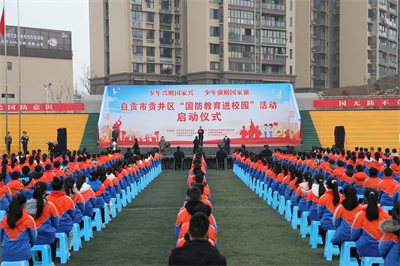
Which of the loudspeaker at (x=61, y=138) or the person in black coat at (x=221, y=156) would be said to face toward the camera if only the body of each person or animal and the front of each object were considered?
the loudspeaker

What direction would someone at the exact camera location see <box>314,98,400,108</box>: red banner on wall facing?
facing the viewer

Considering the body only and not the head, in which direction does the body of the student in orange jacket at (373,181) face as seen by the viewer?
away from the camera

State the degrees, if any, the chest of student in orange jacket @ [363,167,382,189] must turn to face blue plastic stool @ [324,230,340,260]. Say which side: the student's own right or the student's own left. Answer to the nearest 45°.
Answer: approximately 180°

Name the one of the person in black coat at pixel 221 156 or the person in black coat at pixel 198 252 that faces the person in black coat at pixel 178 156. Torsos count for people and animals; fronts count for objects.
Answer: the person in black coat at pixel 198 252

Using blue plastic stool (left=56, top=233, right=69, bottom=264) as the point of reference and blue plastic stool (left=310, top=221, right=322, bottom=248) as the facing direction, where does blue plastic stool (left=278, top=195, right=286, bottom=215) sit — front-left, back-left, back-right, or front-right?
front-left

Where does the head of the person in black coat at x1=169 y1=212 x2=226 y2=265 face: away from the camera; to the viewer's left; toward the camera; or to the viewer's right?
away from the camera

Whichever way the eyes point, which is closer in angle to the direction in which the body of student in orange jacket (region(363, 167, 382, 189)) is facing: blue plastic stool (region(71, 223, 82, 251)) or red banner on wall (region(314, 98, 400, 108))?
the red banner on wall

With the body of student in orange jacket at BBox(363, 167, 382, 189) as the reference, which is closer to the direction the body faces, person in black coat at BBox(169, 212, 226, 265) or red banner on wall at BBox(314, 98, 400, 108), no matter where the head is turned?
the red banner on wall

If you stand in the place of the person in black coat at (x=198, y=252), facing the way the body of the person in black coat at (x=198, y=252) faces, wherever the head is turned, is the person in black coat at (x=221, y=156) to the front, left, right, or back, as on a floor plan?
front

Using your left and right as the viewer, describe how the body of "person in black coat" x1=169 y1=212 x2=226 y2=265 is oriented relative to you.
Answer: facing away from the viewer
